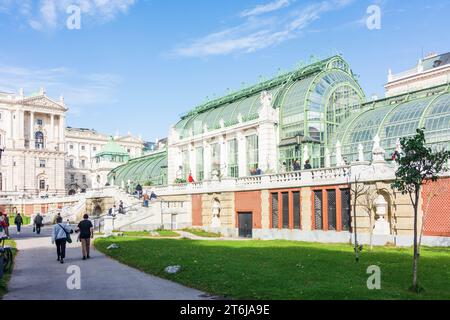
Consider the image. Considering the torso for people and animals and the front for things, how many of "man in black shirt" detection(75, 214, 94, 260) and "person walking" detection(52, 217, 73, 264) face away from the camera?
2

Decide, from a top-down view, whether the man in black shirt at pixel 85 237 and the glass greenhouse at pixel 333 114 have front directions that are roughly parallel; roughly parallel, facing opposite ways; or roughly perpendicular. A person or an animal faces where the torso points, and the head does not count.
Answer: roughly perpendicular

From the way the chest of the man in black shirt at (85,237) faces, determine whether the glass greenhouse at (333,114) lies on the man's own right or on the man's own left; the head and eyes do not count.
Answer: on the man's own right

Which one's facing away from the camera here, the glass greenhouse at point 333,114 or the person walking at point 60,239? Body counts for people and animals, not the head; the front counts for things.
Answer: the person walking

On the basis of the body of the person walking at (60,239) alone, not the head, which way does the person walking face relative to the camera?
away from the camera

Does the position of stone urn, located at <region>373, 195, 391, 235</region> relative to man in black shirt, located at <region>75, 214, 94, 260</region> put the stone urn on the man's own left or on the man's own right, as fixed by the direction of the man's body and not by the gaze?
on the man's own right

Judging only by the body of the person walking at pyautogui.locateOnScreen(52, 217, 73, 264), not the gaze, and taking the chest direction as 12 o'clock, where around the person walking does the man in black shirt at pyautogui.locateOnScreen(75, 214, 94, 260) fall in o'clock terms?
The man in black shirt is roughly at 2 o'clock from the person walking.

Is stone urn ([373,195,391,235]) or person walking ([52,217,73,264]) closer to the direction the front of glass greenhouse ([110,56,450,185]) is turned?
the person walking

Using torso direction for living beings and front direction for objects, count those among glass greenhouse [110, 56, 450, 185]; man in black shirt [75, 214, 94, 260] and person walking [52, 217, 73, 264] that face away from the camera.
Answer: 2

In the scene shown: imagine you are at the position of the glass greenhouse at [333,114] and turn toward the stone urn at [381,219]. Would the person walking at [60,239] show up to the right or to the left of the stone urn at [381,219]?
right

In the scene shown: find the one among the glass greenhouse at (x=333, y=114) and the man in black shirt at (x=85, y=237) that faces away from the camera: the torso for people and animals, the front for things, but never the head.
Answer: the man in black shirt

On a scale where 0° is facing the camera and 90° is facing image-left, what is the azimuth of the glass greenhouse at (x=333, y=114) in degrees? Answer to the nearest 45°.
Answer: approximately 45°

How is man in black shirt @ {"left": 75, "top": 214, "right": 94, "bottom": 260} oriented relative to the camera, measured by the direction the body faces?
away from the camera

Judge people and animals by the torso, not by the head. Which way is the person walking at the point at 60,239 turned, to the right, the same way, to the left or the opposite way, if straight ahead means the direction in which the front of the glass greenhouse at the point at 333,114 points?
to the right
